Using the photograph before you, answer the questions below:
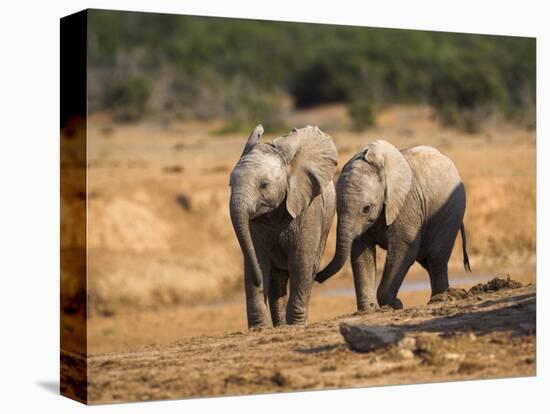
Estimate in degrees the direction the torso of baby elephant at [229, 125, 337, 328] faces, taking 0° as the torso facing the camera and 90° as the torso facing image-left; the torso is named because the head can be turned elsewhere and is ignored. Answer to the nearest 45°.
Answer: approximately 45°
